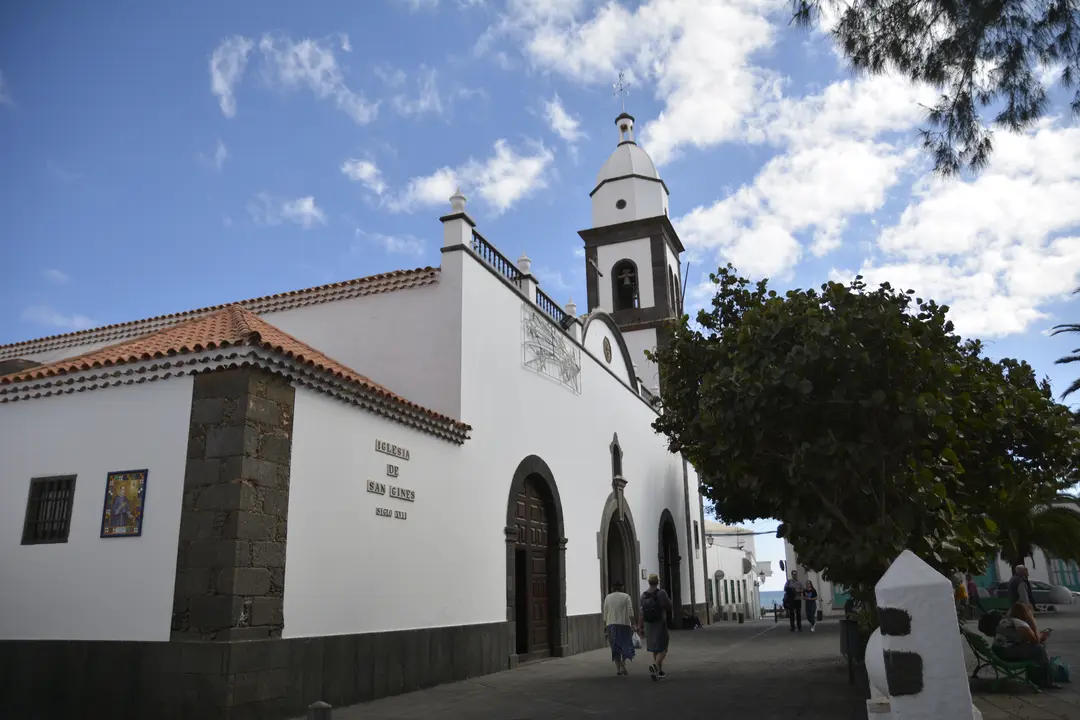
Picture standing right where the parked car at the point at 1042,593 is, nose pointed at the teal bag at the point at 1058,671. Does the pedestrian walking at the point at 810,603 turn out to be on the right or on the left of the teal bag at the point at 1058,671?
right

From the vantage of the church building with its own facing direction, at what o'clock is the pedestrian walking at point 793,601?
The pedestrian walking is roughly at 9 o'clock from the church building.

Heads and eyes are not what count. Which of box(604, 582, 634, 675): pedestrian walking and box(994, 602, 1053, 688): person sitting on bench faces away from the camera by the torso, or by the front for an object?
the pedestrian walking

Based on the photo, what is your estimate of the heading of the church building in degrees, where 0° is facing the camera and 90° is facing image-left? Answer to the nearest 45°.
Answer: approximately 315°

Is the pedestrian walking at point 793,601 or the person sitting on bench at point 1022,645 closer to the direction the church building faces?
the person sitting on bench

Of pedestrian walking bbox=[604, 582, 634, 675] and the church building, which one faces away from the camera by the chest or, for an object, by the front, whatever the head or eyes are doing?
the pedestrian walking

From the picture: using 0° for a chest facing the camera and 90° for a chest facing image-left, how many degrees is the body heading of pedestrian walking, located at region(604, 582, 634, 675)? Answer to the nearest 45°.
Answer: approximately 180°

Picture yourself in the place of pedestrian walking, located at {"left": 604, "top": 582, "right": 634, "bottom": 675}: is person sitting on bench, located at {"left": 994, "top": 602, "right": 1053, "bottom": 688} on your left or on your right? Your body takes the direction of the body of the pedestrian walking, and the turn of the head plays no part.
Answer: on your right

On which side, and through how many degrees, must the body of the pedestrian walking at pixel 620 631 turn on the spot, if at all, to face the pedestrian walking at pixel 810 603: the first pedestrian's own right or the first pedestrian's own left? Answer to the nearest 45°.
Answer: approximately 45° to the first pedestrian's own right
